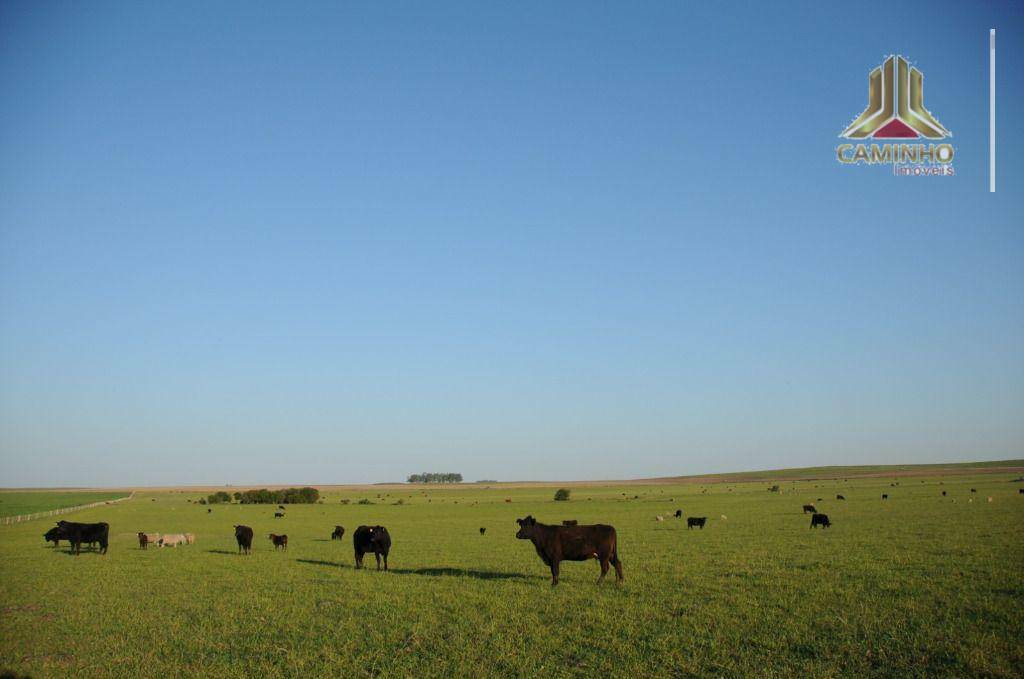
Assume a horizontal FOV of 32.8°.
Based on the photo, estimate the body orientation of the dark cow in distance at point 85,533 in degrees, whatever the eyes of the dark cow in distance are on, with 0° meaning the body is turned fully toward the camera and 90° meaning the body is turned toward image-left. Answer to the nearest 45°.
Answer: approximately 90°

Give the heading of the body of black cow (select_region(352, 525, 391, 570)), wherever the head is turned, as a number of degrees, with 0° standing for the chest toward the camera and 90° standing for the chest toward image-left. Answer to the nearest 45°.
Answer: approximately 315°

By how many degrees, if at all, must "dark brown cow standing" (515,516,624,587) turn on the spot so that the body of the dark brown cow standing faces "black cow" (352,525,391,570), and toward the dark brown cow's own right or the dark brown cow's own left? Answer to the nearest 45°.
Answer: approximately 45° to the dark brown cow's own right

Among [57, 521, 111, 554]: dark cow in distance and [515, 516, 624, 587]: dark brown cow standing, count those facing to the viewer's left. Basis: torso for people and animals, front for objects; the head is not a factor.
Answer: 2

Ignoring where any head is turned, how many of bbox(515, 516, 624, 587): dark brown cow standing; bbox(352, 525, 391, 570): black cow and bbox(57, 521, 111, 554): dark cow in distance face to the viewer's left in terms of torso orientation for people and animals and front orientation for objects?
2

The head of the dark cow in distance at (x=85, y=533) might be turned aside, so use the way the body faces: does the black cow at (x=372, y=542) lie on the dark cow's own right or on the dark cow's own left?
on the dark cow's own left

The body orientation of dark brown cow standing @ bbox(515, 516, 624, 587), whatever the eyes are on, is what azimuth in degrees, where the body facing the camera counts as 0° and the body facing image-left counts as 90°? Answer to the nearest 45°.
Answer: approximately 90°

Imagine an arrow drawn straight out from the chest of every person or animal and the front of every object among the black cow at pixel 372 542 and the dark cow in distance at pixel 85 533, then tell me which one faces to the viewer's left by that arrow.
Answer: the dark cow in distance

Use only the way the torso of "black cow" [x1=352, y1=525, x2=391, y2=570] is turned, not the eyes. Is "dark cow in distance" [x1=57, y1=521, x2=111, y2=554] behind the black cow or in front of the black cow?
behind
